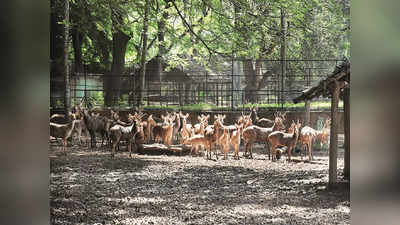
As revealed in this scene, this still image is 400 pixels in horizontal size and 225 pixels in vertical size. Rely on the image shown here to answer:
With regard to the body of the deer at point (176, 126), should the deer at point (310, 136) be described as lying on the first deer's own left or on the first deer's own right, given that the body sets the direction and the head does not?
on the first deer's own left

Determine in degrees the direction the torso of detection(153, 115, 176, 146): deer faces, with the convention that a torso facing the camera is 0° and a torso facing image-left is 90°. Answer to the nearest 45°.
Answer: approximately 315°

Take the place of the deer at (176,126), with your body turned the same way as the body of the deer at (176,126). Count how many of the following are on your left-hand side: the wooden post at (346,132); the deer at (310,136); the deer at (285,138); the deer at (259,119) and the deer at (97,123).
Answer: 4
